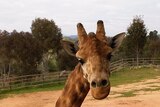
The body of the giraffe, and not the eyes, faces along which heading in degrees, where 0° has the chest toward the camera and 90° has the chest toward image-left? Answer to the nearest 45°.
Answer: approximately 315°

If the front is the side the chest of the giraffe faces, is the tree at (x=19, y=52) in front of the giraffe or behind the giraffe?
behind

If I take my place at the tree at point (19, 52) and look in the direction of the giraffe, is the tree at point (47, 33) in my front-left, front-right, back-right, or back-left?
back-left

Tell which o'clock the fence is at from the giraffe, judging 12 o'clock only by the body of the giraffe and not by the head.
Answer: The fence is roughly at 7 o'clock from the giraffe.

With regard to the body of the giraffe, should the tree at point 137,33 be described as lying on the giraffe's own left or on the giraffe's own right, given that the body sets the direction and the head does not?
on the giraffe's own left
